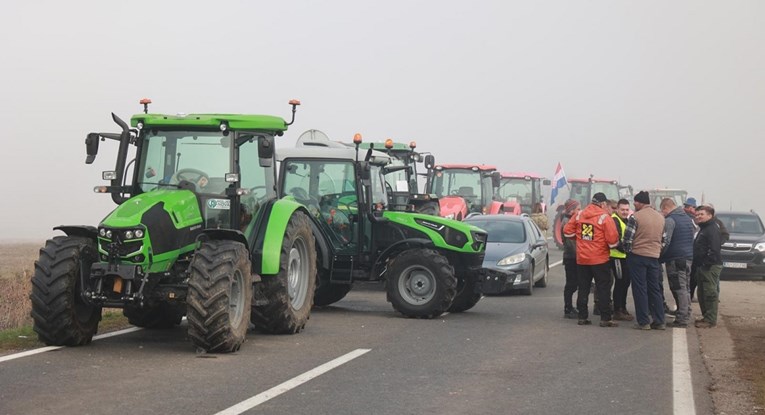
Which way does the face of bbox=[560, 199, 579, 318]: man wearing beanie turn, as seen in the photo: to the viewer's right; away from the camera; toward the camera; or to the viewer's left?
to the viewer's right

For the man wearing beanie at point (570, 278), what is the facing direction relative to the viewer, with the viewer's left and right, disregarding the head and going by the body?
facing to the right of the viewer

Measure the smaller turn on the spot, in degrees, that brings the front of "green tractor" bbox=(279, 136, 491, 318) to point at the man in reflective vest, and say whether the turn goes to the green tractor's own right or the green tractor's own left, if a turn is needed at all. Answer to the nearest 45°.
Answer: approximately 45° to the green tractor's own left

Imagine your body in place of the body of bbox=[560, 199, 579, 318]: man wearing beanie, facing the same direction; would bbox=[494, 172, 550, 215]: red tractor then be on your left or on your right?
on your left

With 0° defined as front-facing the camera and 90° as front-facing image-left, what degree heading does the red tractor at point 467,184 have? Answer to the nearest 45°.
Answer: approximately 45°

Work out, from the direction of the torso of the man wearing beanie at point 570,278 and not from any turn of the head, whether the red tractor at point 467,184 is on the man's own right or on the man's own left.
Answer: on the man's own left

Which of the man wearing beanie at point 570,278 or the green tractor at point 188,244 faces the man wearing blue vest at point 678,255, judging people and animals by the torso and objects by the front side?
the man wearing beanie

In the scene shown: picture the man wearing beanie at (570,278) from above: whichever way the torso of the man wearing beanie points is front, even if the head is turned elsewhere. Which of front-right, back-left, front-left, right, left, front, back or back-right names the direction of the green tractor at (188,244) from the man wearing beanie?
back-right

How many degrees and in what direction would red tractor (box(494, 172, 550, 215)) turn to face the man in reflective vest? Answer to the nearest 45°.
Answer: approximately 45° to its left
